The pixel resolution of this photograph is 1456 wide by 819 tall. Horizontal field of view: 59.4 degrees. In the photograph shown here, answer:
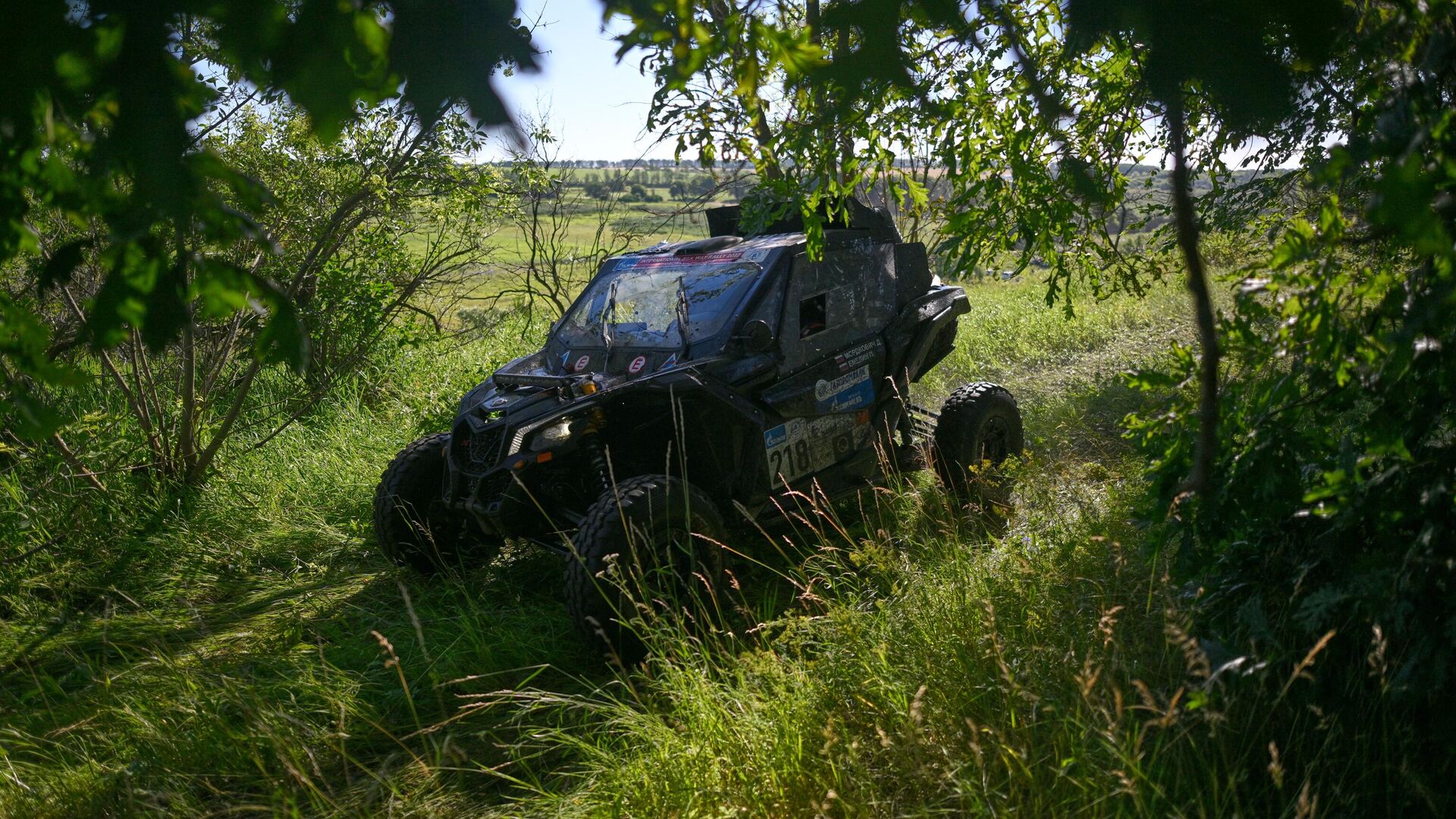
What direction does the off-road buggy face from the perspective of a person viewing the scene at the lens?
facing the viewer and to the left of the viewer

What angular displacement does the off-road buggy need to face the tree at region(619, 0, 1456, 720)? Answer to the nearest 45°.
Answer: approximately 90° to its left

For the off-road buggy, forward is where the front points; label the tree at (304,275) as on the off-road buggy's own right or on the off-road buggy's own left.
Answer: on the off-road buggy's own right
